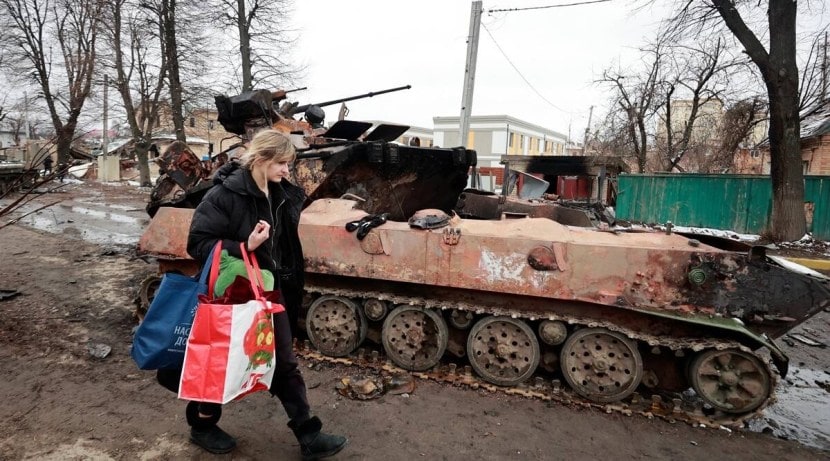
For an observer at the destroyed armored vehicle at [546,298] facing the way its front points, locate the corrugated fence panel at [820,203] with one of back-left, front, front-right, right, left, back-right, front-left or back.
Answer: front-left

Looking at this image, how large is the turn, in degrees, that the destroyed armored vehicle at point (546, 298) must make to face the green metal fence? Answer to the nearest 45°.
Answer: approximately 45° to its left

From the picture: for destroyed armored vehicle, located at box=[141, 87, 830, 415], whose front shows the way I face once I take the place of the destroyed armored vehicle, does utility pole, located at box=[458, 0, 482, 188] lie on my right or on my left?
on my left

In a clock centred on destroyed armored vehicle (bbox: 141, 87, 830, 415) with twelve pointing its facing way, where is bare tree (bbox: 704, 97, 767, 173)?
The bare tree is roughly at 10 o'clock from the destroyed armored vehicle.

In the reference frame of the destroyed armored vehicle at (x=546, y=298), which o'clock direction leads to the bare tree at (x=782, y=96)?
The bare tree is roughly at 10 o'clock from the destroyed armored vehicle.

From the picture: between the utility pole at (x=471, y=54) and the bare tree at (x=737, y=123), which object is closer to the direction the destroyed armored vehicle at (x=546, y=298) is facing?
the bare tree

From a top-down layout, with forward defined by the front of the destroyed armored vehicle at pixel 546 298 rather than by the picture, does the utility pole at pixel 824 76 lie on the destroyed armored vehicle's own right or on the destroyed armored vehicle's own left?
on the destroyed armored vehicle's own left

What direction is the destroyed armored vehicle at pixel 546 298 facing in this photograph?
to the viewer's right
